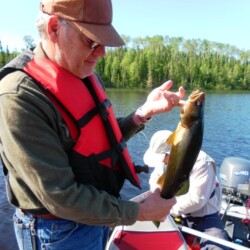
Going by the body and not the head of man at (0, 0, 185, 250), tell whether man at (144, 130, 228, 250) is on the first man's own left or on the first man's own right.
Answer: on the first man's own left

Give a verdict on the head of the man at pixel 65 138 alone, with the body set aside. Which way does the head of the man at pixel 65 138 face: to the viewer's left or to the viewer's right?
to the viewer's right
